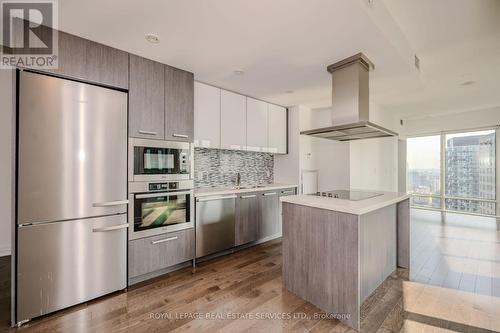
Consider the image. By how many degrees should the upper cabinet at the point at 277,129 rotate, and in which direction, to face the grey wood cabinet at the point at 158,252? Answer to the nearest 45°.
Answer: approximately 90° to its right

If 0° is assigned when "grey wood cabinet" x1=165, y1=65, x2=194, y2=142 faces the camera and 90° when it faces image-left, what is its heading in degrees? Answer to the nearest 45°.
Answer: approximately 315°

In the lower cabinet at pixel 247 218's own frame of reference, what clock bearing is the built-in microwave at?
The built-in microwave is roughly at 3 o'clock from the lower cabinet.

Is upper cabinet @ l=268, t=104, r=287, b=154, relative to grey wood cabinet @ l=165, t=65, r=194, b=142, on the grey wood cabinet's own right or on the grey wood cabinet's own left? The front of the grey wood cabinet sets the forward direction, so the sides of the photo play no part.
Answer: on the grey wood cabinet's own left

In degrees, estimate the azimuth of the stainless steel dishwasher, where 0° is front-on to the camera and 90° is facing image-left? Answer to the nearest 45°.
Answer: approximately 315°

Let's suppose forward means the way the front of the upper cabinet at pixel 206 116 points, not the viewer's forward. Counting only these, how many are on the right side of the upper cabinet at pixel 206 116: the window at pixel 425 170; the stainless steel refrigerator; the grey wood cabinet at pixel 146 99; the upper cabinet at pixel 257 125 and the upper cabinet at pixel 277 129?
2
